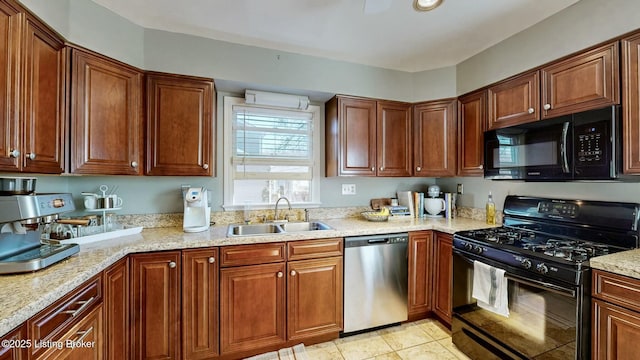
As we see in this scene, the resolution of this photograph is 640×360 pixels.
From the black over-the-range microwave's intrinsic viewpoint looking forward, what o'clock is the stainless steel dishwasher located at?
The stainless steel dishwasher is roughly at 1 o'clock from the black over-the-range microwave.

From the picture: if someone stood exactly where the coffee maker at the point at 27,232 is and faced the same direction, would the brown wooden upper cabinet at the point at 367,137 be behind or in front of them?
in front

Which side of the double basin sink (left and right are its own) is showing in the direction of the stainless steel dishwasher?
left

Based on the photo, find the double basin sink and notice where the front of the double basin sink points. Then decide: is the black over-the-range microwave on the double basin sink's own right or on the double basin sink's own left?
on the double basin sink's own left

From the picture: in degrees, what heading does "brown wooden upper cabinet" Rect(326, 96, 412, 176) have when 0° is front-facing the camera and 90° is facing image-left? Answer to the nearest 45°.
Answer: approximately 0°

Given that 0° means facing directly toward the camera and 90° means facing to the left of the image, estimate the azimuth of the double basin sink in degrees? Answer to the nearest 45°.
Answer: approximately 0°

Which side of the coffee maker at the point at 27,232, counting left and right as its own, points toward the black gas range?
front

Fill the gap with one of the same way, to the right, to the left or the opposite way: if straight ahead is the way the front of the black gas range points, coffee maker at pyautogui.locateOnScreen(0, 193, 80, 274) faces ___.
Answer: the opposite way

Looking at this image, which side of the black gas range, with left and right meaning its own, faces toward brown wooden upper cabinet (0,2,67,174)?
front

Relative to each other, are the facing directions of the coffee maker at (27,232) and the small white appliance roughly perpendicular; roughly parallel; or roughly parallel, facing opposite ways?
roughly perpendicular

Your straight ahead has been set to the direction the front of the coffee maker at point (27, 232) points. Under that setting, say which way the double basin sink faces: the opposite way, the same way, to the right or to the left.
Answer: to the right

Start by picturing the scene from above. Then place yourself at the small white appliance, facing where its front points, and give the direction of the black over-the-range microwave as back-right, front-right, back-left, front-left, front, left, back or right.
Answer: front-left

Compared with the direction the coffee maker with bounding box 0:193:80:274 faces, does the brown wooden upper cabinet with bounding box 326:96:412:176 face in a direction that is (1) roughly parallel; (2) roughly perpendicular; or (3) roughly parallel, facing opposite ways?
roughly perpendicular

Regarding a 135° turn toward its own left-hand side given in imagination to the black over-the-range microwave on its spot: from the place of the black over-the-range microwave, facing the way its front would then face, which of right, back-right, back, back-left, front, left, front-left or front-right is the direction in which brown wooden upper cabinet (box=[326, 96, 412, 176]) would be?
back

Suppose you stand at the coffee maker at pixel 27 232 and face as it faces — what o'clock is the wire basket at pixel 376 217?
The wire basket is roughly at 11 o'clock from the coffee maker.

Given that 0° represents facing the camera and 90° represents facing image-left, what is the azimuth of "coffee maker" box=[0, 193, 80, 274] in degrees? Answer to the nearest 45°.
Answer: approximately 315°
